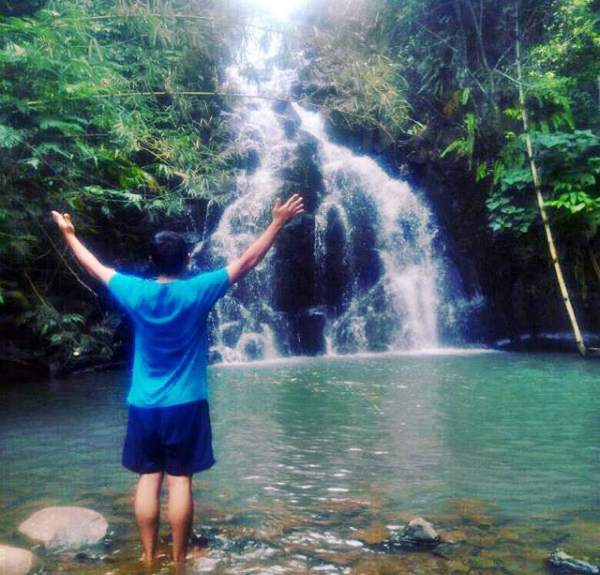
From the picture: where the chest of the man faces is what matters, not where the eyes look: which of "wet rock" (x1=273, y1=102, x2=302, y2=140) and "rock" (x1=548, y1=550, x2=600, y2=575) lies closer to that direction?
the wet rock

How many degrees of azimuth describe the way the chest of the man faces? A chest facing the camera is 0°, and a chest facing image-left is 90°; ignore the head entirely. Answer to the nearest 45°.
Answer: approximately 180°

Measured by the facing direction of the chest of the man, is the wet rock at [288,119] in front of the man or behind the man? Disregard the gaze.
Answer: in front

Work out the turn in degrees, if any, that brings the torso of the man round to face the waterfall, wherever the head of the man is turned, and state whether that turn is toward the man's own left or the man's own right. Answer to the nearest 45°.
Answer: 0° — they already face it

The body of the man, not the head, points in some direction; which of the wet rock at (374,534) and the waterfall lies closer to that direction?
the waterfall

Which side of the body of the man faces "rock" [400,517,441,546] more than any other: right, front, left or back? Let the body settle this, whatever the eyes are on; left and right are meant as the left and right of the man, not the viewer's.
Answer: right

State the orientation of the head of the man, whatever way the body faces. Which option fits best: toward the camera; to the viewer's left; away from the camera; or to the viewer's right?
away from the camera

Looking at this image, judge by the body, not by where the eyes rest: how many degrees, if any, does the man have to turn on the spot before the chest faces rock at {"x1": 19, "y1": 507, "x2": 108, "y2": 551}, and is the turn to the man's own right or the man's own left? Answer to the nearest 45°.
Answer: approximately 45° to the man's own left

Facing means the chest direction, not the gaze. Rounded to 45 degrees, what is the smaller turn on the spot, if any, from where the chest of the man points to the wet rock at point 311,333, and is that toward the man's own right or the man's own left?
0° — they already face it

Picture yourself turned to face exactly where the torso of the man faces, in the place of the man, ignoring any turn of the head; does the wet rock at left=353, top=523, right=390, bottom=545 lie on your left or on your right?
on your right
